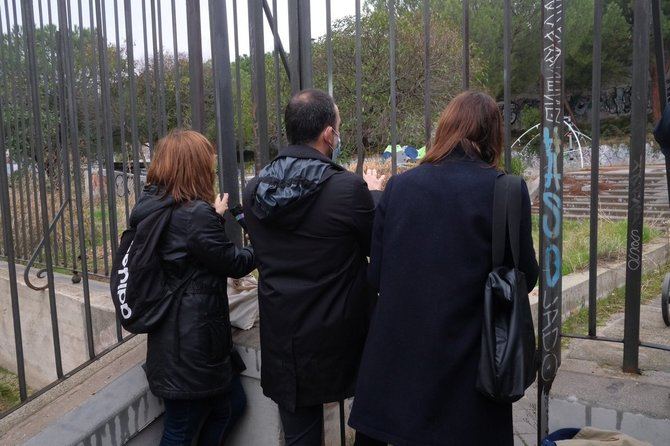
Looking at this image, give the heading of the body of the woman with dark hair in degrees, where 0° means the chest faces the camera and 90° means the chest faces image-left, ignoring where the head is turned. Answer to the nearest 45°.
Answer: approximately 180°

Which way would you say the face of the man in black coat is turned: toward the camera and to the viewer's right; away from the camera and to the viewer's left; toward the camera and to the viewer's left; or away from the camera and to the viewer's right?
away from the camera and to the viewer's right

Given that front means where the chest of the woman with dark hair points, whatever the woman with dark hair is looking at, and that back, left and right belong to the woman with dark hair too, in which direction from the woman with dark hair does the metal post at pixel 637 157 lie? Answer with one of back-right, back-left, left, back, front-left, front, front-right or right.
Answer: front-right

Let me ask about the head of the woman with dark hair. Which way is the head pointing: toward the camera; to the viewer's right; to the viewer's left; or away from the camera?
away from the camera
